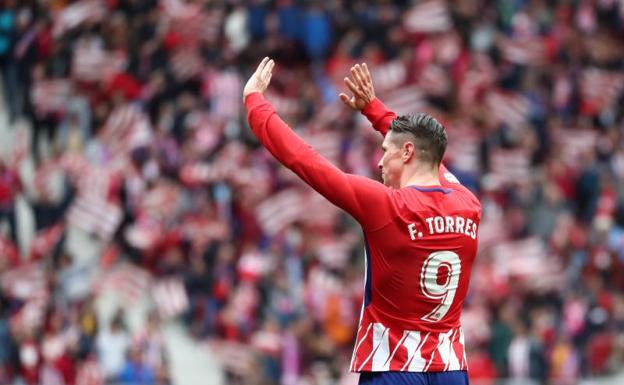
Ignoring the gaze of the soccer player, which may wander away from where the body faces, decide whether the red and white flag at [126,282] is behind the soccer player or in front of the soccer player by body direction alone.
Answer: in front

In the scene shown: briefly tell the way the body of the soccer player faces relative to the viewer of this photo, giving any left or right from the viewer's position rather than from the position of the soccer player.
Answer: facing away from the viewer and to the left of the viewer

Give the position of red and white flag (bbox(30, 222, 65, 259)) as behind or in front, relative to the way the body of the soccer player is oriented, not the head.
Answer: in front

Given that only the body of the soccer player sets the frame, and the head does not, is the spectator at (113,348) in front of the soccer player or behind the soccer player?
in front
